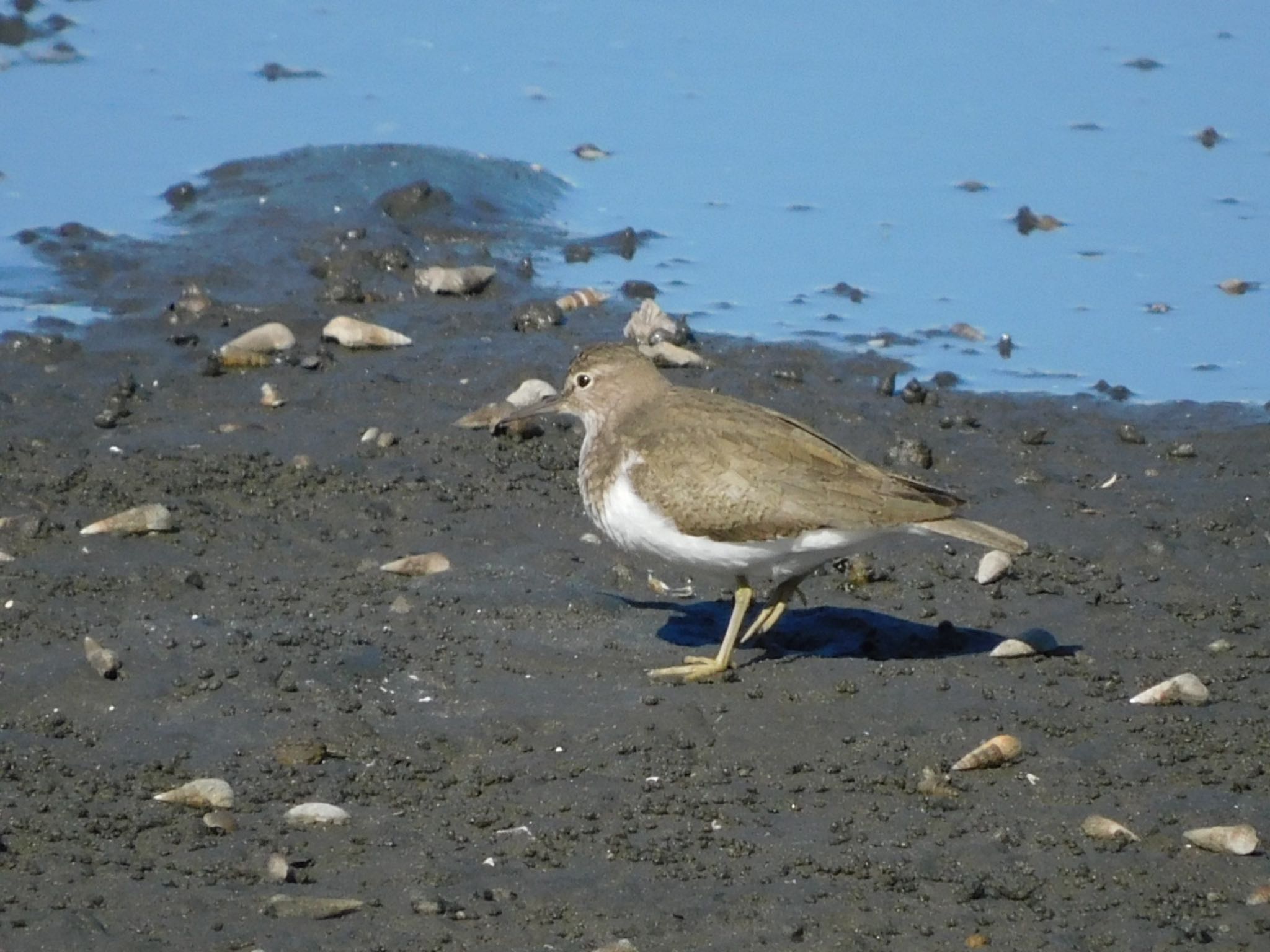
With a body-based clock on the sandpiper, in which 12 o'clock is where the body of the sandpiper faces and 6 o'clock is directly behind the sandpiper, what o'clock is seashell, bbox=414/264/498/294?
The seashell is roughly at 2 o'clock from the sandpiper.

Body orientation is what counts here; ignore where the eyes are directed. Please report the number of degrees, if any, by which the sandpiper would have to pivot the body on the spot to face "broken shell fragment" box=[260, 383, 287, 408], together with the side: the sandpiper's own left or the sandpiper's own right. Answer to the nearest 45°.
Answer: approximately 45° to the sandpiper's own right

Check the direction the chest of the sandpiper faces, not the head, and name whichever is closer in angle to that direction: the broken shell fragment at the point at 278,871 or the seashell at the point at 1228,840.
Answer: the broken shell fragment

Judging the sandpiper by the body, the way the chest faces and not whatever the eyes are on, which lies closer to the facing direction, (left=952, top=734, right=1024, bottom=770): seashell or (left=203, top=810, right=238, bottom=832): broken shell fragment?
the broken shell fragment

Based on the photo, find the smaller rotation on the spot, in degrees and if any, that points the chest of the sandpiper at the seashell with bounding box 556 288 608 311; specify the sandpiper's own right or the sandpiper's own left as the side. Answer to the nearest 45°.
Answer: approximately 90° to the sandpiper's own right

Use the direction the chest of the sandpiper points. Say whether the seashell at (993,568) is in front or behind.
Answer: behind

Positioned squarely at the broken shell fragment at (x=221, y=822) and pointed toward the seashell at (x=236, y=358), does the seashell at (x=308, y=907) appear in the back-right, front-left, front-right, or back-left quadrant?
back-right

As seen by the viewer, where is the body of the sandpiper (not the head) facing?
to the viewer's left

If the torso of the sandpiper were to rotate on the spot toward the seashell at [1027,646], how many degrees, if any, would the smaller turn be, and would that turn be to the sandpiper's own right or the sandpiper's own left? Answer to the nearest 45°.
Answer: approximately 180°

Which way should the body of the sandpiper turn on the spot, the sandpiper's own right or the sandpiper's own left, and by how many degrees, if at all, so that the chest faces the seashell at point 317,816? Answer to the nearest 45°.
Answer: approximately 45° to the sandpiper's own left

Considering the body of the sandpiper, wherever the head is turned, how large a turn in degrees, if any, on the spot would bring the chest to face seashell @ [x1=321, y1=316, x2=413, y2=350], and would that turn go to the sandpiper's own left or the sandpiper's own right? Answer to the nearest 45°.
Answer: approximately 45° to the sandpiper's own right

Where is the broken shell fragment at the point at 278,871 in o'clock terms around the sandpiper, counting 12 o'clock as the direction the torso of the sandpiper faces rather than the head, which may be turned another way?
The broken shell fragment is roughly at 10 o'clock from the sandpiper.

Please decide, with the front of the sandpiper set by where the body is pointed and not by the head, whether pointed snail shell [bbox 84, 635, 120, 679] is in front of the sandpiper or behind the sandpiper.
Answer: in front

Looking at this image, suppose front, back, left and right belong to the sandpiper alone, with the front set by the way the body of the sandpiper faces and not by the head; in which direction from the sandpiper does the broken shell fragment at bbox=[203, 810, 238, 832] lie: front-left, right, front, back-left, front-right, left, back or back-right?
front-left

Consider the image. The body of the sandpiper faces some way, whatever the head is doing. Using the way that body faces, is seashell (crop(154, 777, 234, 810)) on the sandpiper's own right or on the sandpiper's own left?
on the sandpiper's own left

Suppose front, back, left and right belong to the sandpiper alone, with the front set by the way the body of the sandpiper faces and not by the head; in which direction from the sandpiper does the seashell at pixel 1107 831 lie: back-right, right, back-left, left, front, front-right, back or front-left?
back-left

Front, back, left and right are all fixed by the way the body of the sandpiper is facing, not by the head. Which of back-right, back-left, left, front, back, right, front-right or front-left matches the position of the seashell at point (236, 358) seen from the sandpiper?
front-right
